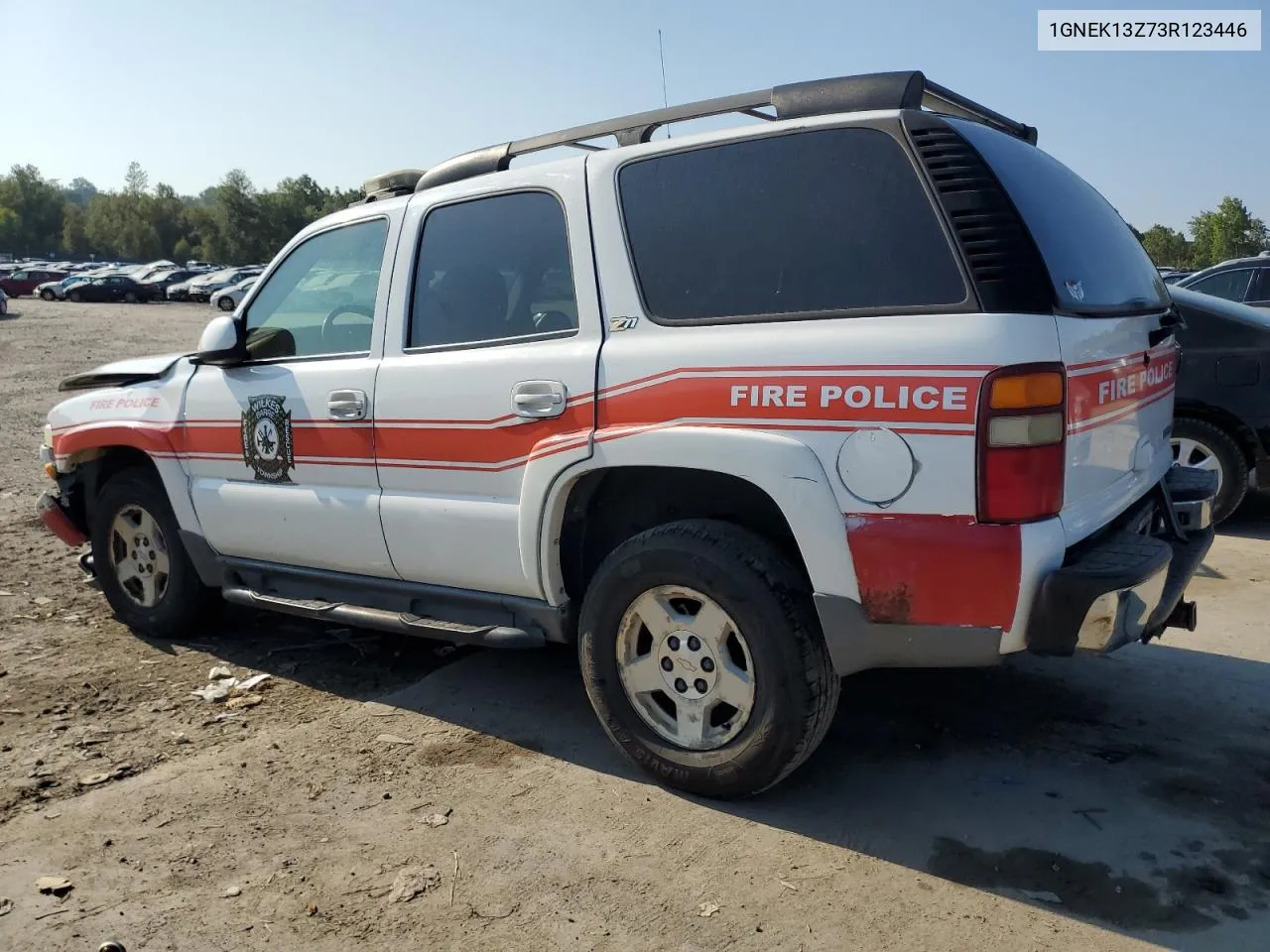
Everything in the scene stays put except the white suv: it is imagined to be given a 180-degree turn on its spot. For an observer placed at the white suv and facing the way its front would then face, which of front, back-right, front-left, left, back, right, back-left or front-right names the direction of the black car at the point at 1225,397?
left

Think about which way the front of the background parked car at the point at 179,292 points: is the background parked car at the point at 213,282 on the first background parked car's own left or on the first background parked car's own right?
on the first background parked car's own left

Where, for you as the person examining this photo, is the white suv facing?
facing away from the viewer and to the left of the viewer

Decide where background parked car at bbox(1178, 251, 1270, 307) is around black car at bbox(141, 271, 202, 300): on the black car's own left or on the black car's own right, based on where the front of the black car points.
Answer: on the black car's own left

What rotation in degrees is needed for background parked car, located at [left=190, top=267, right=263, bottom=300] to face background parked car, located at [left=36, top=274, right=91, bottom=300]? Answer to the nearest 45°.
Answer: approximately 45° to its right

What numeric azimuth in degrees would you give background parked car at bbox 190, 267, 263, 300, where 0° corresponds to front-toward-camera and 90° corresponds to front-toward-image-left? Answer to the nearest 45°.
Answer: approximately 45°

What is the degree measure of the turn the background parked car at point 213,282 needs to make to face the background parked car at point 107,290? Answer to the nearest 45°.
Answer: approximately 45° to its right

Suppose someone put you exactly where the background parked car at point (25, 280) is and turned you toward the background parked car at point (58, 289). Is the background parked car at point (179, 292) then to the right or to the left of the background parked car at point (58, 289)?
left
